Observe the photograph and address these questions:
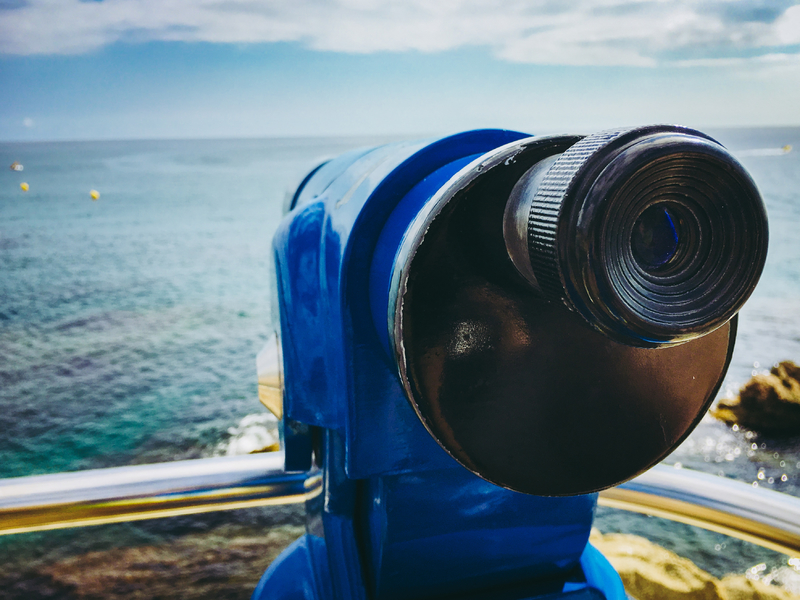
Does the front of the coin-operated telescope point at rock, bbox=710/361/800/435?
no
